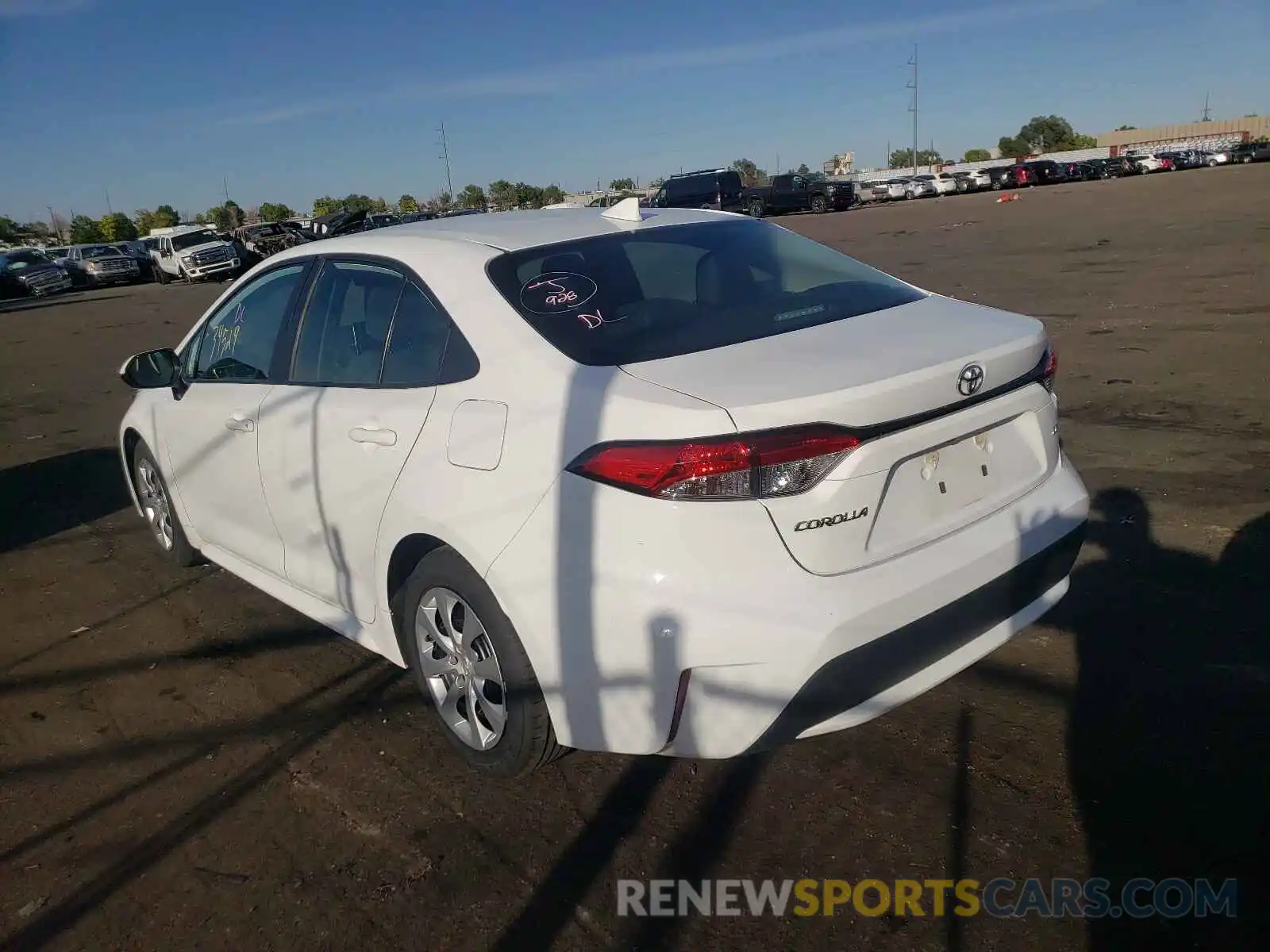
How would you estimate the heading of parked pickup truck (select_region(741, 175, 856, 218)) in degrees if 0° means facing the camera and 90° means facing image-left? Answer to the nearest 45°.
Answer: approximately 315°

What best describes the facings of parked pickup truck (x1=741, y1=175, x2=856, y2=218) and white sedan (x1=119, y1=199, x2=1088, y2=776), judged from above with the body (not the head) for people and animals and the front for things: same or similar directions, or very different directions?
very different directions

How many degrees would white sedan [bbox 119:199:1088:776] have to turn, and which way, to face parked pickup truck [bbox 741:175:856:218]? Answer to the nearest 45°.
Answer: approximately 45° to its right

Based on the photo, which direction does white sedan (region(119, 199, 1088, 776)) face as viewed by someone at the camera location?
facing away from the viewer and to the left of the viewer

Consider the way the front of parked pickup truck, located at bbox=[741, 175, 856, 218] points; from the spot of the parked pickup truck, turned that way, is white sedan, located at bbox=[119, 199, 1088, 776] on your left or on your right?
on your right
